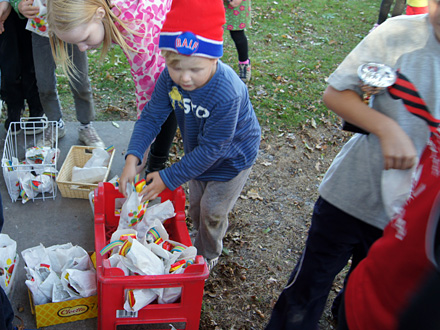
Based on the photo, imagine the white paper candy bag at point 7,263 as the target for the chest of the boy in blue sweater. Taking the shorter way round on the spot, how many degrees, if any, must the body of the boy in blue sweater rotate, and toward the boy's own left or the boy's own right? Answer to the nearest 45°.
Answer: approximately 45° to the boy's own right

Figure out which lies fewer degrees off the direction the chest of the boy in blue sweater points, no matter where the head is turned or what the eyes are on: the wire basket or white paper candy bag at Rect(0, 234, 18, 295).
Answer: the white paper candy bag

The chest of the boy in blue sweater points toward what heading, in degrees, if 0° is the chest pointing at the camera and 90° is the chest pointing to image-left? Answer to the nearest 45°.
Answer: approximately 45°

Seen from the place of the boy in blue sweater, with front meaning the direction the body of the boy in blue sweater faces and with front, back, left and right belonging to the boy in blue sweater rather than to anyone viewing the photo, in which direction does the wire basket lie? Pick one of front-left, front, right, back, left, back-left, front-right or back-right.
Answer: right

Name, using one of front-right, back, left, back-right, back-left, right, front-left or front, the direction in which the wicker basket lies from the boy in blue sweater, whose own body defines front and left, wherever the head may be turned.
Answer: right
